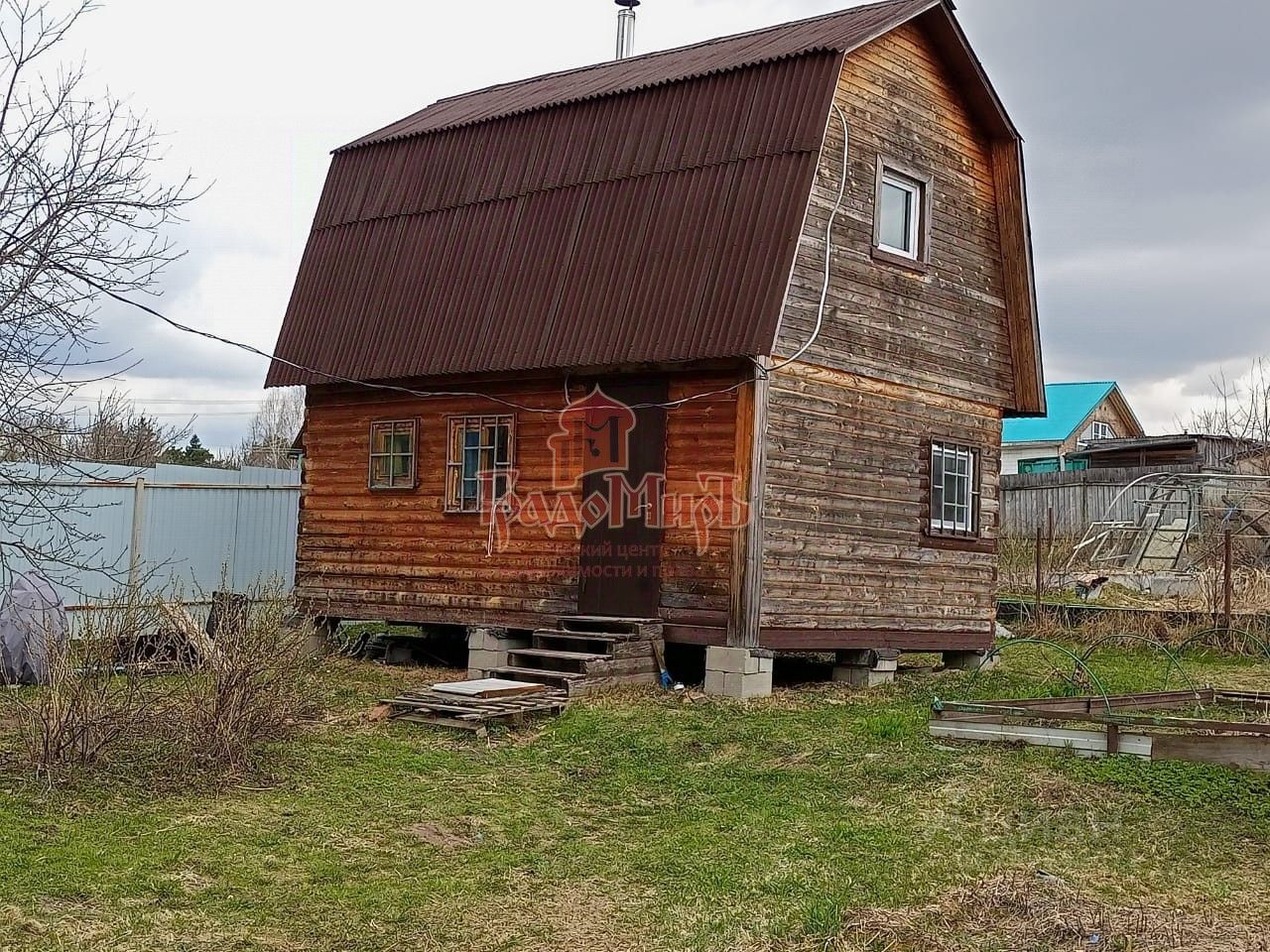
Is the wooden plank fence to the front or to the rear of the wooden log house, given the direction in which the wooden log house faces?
to the rear

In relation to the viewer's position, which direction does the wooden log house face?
facing the viewer and to the left of the viewer

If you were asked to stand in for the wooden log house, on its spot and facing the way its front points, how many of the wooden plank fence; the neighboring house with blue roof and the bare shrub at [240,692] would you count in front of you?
1

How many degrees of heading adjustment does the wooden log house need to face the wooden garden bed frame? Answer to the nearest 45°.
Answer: approximately 90° to its left

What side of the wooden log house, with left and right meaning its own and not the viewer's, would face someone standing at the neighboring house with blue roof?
back

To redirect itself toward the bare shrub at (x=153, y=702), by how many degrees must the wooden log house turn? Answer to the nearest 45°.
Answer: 0° — it already faces it

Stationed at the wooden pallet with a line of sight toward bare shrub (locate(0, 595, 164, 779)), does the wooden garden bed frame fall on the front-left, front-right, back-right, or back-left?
back-left

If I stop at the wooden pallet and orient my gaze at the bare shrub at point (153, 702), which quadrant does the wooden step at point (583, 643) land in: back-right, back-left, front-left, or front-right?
back-right

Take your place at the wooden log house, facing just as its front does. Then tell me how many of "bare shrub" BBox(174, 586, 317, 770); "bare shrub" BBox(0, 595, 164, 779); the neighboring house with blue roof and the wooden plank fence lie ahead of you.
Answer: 2

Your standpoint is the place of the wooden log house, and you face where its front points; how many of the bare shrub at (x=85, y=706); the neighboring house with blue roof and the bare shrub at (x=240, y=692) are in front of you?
2

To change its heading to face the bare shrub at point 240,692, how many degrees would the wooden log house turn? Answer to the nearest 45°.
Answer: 0° — it already faces it
